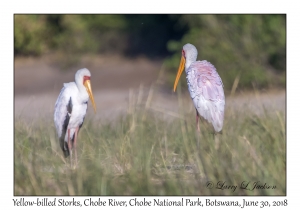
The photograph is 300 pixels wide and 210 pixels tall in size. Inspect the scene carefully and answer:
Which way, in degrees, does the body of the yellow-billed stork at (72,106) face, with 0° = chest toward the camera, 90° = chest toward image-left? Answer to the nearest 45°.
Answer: approximately 315°

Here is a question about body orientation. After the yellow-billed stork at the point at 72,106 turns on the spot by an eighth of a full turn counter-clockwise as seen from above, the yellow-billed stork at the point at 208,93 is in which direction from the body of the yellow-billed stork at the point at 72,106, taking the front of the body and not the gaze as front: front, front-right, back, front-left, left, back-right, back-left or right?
front
